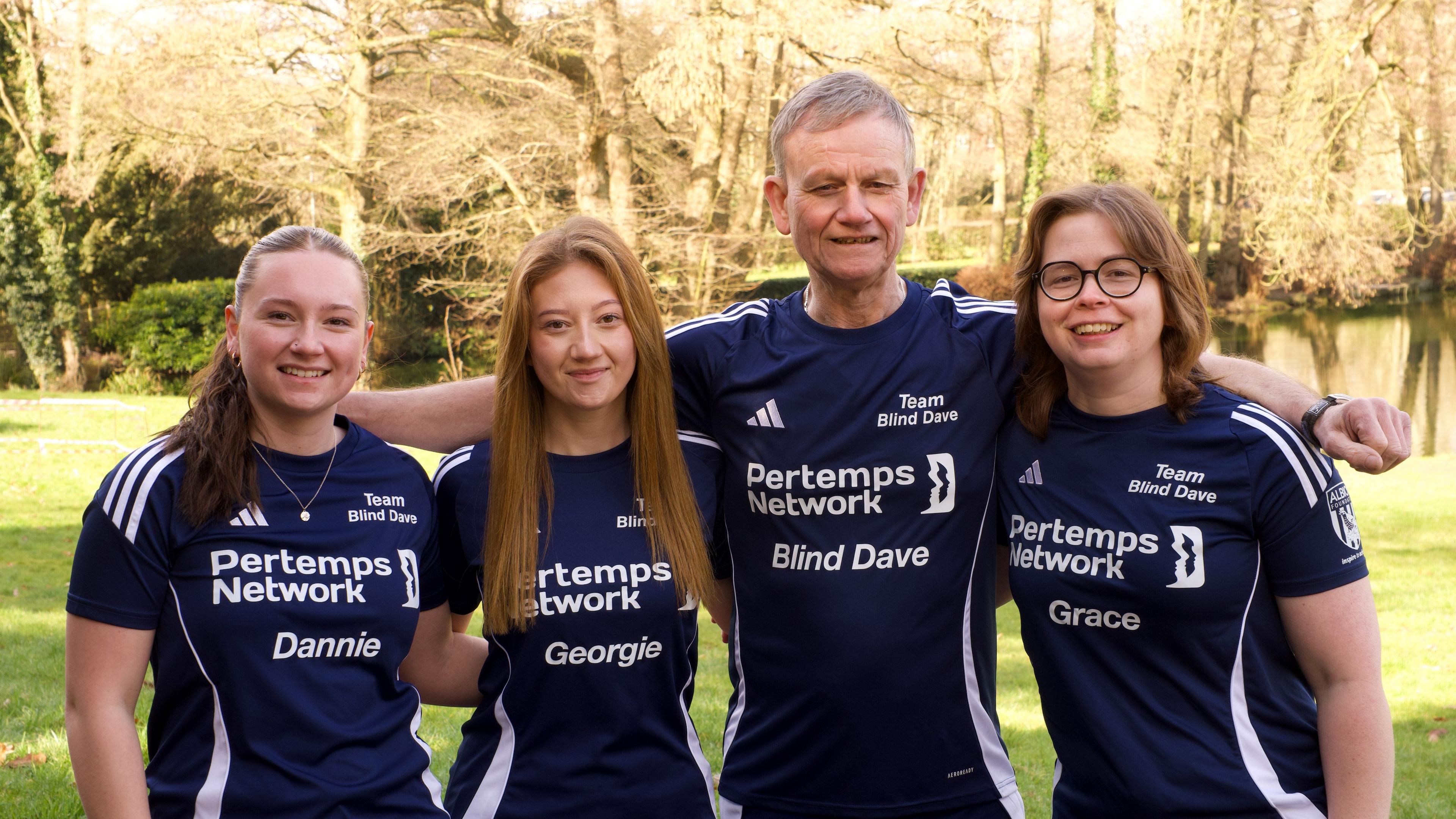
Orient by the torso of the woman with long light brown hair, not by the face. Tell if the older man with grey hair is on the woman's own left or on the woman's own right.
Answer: on the woman's own left

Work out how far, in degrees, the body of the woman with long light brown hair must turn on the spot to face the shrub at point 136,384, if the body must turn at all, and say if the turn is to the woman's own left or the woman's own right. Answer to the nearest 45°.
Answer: approximately 180°

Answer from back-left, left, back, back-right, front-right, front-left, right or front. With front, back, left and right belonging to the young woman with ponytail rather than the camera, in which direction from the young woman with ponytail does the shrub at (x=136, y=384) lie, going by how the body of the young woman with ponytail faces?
back-left

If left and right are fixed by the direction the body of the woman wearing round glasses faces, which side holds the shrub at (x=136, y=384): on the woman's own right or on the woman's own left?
on the woman's own right

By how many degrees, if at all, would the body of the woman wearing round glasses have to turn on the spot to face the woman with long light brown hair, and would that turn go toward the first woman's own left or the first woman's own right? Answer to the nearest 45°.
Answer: approximately 45° to the first woman's own right

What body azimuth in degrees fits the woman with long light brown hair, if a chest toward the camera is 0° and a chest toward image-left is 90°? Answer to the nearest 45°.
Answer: approximately 0°

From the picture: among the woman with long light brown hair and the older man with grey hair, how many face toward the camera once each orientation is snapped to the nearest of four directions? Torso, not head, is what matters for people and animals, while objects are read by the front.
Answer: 2

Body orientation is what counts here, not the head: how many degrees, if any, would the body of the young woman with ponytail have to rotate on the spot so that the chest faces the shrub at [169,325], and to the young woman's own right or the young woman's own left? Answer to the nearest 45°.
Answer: approximately 135° to the young woman's own left

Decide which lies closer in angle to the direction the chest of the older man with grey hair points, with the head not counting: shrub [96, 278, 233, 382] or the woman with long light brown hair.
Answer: the woman with long light brown hair

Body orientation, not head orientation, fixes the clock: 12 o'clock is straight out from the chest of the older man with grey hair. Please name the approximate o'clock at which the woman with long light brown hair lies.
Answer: The woman with long light brown hair is roughly at 2 o'clock from the older man with grey hair.

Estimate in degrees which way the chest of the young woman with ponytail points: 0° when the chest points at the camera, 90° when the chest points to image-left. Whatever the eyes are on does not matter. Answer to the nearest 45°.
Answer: approximately 315°
